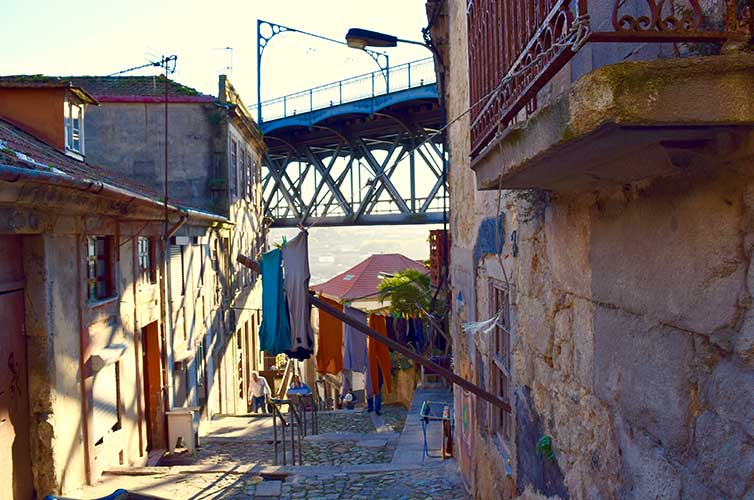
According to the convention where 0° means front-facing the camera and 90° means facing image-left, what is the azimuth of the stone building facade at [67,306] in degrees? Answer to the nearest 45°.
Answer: approximately 315°

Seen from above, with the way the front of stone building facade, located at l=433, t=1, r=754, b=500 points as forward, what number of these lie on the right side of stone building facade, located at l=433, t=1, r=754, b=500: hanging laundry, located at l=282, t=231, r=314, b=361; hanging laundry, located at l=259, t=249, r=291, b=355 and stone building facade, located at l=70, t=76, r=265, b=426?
3

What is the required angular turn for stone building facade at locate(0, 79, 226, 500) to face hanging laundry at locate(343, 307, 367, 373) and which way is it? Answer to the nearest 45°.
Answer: approximately 90° to its left

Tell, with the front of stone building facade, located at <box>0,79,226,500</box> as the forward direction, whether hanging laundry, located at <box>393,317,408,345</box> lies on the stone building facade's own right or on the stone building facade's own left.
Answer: on the stone building facade's own left

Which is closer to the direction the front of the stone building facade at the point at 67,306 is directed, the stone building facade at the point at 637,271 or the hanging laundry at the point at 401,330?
the stone building facade

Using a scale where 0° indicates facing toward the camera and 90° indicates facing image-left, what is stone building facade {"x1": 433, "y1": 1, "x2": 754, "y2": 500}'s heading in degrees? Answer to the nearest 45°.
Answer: approximately 45°

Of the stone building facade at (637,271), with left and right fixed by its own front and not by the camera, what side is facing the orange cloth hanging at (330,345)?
right

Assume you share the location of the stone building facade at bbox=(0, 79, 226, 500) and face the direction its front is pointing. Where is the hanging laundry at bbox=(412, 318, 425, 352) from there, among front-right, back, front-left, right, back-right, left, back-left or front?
left

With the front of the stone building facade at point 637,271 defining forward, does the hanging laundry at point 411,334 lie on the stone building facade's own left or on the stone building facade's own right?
on the stone building facade's own right

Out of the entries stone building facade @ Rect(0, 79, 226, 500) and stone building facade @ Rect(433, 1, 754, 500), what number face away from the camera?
0

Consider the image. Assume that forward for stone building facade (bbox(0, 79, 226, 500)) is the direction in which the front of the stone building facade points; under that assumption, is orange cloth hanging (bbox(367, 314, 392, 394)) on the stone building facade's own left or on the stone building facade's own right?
on the stone building facade's own left

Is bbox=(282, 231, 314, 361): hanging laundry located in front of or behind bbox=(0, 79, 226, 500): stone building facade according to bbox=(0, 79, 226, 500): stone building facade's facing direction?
in front

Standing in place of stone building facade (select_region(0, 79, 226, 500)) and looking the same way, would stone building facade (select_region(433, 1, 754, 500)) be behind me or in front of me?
in front
